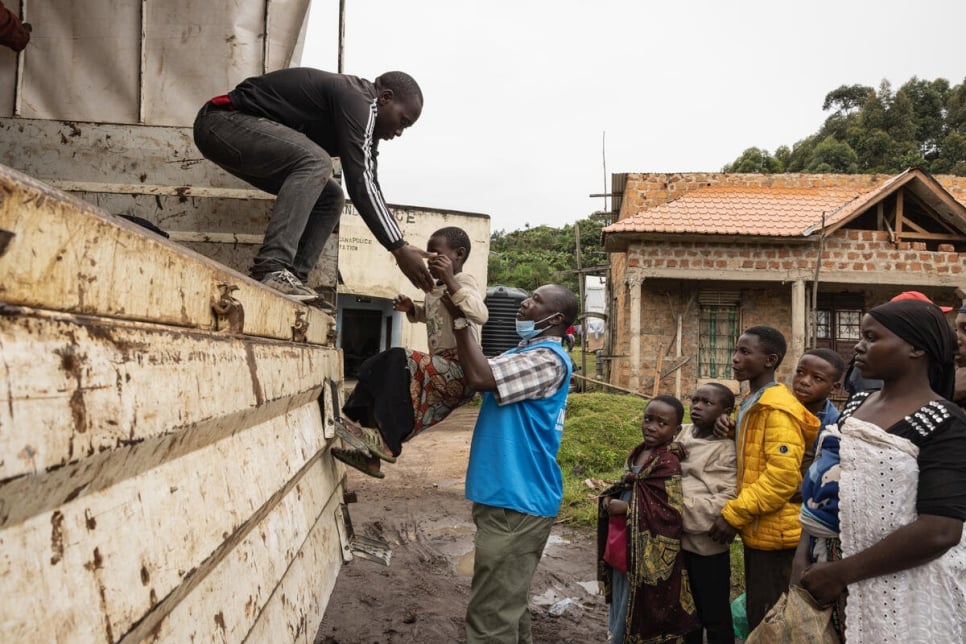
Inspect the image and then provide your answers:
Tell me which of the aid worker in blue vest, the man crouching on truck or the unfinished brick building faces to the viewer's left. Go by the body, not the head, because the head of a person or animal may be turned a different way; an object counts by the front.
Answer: the aid worker in blue vest

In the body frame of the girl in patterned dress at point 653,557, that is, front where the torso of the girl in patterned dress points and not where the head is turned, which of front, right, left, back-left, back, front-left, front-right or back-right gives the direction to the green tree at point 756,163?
back-right

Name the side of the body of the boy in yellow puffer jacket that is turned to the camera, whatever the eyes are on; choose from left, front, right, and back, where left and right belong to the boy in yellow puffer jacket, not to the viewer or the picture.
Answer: left

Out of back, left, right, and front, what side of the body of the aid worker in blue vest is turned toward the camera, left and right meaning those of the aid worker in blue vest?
left

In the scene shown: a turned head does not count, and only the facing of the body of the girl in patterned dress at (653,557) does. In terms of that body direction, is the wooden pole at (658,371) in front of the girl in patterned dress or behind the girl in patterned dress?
behind

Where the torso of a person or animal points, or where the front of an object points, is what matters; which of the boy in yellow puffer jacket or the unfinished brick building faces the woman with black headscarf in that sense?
the unfinished brick building

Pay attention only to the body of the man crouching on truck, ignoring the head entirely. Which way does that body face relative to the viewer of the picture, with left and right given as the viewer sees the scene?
facing to the right of the viewer

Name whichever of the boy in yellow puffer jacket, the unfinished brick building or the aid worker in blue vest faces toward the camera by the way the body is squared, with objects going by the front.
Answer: the unfinished brick building

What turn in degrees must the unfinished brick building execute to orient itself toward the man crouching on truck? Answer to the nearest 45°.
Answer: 0° — it already faces them

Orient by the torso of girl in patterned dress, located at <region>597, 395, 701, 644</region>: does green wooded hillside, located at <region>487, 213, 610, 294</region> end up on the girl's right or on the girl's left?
on the girl's right

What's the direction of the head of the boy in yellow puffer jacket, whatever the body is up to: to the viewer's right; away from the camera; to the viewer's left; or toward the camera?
to the viewer's left

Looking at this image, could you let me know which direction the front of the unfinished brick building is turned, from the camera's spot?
facing the viewer

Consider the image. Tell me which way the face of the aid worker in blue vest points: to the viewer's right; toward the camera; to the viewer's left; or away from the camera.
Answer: to the viewer's left

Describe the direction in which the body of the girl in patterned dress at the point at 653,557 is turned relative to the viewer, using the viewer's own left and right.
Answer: facing the viewer and to the left of the viewer
